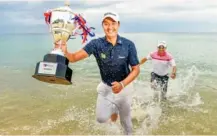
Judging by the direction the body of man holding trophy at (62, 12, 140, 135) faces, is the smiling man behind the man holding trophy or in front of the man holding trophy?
behind

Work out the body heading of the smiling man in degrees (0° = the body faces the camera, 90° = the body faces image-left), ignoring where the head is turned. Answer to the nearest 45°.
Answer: approximately 0°

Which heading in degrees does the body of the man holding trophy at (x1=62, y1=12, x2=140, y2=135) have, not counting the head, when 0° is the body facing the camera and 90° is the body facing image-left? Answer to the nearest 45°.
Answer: approximately 0°

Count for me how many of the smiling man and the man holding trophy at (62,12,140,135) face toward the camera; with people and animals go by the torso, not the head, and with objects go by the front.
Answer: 2

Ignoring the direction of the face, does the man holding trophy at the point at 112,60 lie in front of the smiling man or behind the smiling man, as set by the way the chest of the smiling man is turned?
in front
